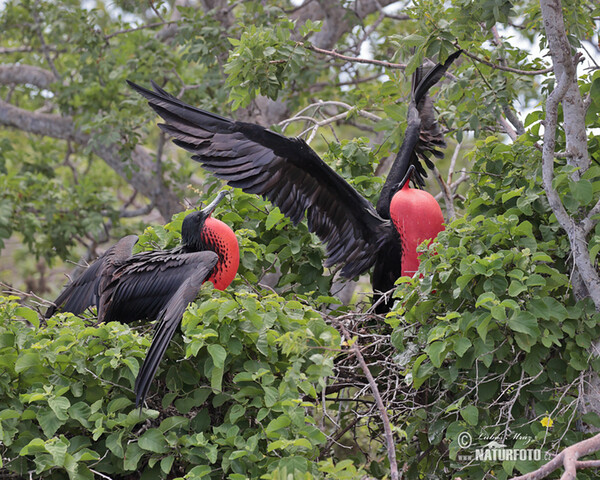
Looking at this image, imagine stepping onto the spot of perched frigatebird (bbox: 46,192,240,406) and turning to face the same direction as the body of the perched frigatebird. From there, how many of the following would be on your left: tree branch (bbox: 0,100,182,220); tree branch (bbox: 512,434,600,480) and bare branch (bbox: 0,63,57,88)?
2

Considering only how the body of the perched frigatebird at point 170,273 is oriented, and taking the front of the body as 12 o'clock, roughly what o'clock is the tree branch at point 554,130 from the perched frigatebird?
The tree branch is roughly at 1 o'clock from the perched frigatebird.

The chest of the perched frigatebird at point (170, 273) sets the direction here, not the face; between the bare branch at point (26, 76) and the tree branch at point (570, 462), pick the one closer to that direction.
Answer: the tree branch

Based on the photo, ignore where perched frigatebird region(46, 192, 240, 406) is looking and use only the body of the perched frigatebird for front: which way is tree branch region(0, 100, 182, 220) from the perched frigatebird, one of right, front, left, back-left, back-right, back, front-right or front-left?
left

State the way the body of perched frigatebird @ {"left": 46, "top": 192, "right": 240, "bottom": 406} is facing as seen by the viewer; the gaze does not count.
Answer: to the viewer's right

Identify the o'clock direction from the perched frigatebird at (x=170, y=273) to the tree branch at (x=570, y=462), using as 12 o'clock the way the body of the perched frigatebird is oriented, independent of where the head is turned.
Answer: The tree branch is roughly at 2 o'clock from the perched frigatebird.
